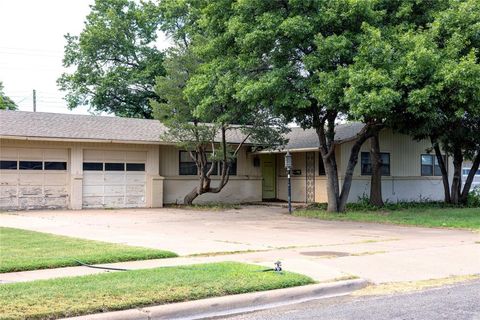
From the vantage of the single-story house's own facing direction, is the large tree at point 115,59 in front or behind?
behind

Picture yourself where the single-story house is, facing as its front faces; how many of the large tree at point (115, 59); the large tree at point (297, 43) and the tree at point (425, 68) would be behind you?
1

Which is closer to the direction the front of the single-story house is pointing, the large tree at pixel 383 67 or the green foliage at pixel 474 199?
the large tree

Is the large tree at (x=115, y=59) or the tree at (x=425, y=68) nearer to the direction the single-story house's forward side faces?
the tree

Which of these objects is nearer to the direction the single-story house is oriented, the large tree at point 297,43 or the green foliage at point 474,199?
the large tree

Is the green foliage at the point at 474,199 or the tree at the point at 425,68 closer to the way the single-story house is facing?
the tree

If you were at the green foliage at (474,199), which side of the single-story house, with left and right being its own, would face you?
left

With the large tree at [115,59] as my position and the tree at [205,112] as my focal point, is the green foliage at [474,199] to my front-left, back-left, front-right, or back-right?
front-left

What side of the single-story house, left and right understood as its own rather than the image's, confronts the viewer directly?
front
